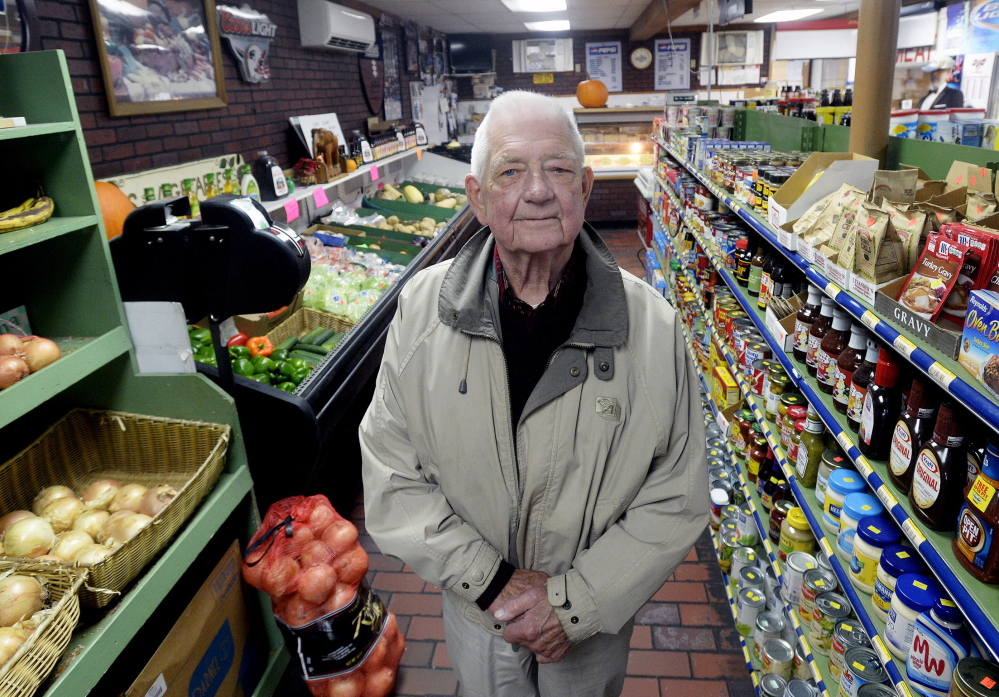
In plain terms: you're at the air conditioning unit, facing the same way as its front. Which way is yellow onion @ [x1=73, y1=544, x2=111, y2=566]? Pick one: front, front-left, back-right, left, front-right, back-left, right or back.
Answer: front-right

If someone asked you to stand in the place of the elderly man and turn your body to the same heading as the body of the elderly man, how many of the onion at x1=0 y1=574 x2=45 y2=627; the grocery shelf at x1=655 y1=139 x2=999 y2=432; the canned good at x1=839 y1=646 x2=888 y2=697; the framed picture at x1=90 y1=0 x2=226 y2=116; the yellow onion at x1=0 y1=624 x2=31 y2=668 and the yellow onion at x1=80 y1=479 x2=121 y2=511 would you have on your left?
2

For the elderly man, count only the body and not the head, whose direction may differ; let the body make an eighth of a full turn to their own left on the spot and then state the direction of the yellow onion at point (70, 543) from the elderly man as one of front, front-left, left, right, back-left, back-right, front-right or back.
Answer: back-right

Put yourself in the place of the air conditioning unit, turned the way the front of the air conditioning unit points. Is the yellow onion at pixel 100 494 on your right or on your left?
on your right

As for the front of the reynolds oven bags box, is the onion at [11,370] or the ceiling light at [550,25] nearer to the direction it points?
the onion

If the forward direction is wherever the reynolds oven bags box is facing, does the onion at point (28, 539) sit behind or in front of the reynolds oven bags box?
in front

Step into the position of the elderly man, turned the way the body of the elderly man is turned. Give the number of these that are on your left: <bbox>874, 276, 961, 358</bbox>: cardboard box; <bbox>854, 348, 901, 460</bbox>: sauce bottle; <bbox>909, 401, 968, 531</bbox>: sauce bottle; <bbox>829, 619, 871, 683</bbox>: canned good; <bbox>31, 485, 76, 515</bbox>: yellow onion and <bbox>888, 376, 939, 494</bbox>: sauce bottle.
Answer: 5

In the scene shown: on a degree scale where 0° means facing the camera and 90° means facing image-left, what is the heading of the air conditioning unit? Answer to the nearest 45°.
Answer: approximately 315°

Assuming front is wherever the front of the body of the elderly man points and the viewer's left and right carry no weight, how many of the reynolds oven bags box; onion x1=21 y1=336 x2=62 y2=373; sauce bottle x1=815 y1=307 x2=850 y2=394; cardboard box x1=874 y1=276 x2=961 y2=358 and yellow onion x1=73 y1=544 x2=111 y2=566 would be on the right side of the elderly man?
2

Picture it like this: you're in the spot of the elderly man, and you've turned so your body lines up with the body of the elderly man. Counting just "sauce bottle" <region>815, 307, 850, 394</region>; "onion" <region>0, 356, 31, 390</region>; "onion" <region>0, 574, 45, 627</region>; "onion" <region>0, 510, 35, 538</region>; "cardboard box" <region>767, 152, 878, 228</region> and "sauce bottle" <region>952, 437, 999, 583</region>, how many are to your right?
3
